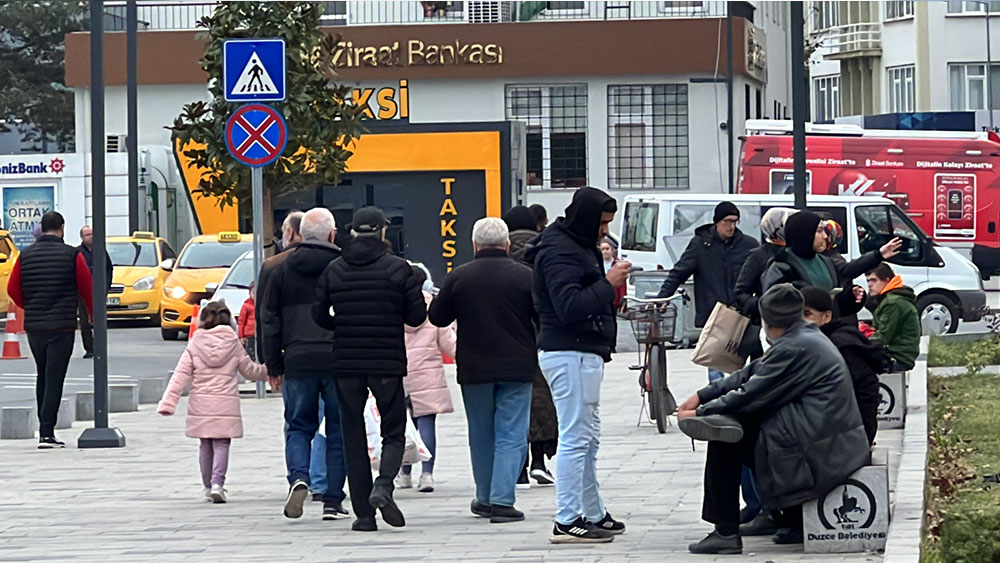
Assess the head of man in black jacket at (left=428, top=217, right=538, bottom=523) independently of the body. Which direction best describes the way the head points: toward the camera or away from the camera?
away from the camera

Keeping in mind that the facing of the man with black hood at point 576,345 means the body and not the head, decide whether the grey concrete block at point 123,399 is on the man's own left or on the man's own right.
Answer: on the man's own left

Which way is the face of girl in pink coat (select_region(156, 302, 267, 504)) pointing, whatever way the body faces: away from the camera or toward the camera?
away from the camera

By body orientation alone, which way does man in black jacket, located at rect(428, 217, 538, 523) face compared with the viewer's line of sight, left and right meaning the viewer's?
facing away from the viewer

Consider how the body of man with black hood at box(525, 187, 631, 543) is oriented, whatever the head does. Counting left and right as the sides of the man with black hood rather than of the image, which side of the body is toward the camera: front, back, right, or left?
right

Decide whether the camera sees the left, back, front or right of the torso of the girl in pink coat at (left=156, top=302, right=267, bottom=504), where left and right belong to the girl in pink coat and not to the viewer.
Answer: back

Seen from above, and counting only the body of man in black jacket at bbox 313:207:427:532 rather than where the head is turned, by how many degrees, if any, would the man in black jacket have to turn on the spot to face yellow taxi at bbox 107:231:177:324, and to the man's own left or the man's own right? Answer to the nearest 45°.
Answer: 0° — they already face it

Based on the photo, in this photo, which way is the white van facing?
to the viewer's right

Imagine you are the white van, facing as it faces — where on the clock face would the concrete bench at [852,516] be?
The concrete bench is roughly at 3 o'clock from the white van.
